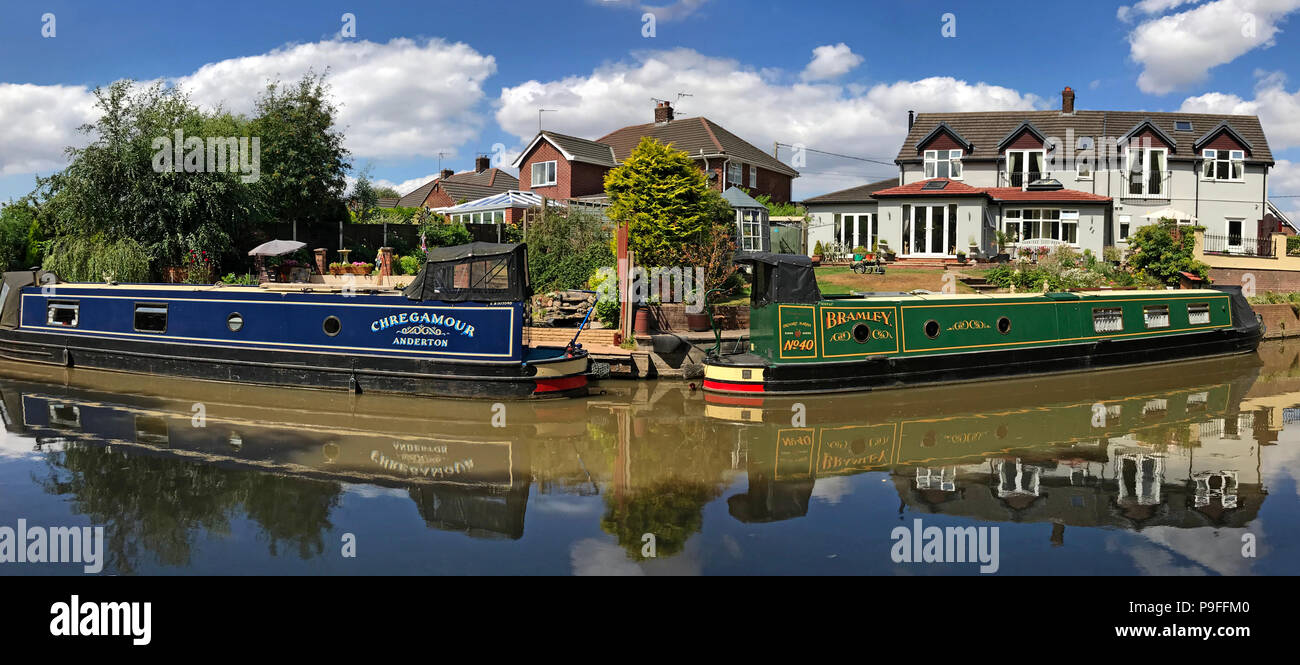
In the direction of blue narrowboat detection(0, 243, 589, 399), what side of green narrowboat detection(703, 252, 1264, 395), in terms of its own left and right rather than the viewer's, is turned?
back

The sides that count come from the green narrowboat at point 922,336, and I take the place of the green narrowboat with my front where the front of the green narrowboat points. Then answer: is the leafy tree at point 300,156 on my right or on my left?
on my left

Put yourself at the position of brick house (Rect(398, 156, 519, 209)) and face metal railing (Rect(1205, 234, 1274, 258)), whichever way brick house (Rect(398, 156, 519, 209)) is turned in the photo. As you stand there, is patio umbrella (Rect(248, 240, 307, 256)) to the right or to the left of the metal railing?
right

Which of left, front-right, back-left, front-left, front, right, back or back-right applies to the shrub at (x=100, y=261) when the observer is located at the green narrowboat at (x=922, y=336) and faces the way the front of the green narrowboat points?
back-left

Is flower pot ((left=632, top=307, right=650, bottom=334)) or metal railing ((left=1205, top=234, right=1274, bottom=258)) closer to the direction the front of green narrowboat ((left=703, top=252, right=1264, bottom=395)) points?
the metal railing

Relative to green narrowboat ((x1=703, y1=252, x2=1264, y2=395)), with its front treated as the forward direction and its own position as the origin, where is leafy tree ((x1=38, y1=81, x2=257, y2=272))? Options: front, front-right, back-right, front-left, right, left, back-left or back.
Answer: back-left

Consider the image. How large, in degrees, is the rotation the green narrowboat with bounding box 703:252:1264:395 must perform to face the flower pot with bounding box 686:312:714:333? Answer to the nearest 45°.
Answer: approximately 135° to its left

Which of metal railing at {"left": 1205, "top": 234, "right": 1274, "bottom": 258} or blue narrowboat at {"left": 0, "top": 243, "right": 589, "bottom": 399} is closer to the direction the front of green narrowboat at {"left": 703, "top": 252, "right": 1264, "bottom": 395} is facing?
the metal railing

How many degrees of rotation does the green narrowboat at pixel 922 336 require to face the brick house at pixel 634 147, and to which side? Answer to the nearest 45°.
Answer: approximately 90° to its left

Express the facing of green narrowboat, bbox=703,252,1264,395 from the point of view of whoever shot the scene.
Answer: facing away from the viewer and to the right of the viewer
